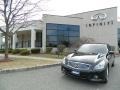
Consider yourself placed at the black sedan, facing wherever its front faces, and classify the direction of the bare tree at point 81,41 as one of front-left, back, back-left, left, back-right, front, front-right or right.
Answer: back-right

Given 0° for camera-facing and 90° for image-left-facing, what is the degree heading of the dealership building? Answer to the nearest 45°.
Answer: approximately 45°

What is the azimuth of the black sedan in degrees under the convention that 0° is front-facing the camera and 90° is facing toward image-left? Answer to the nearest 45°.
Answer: approximately 45°
